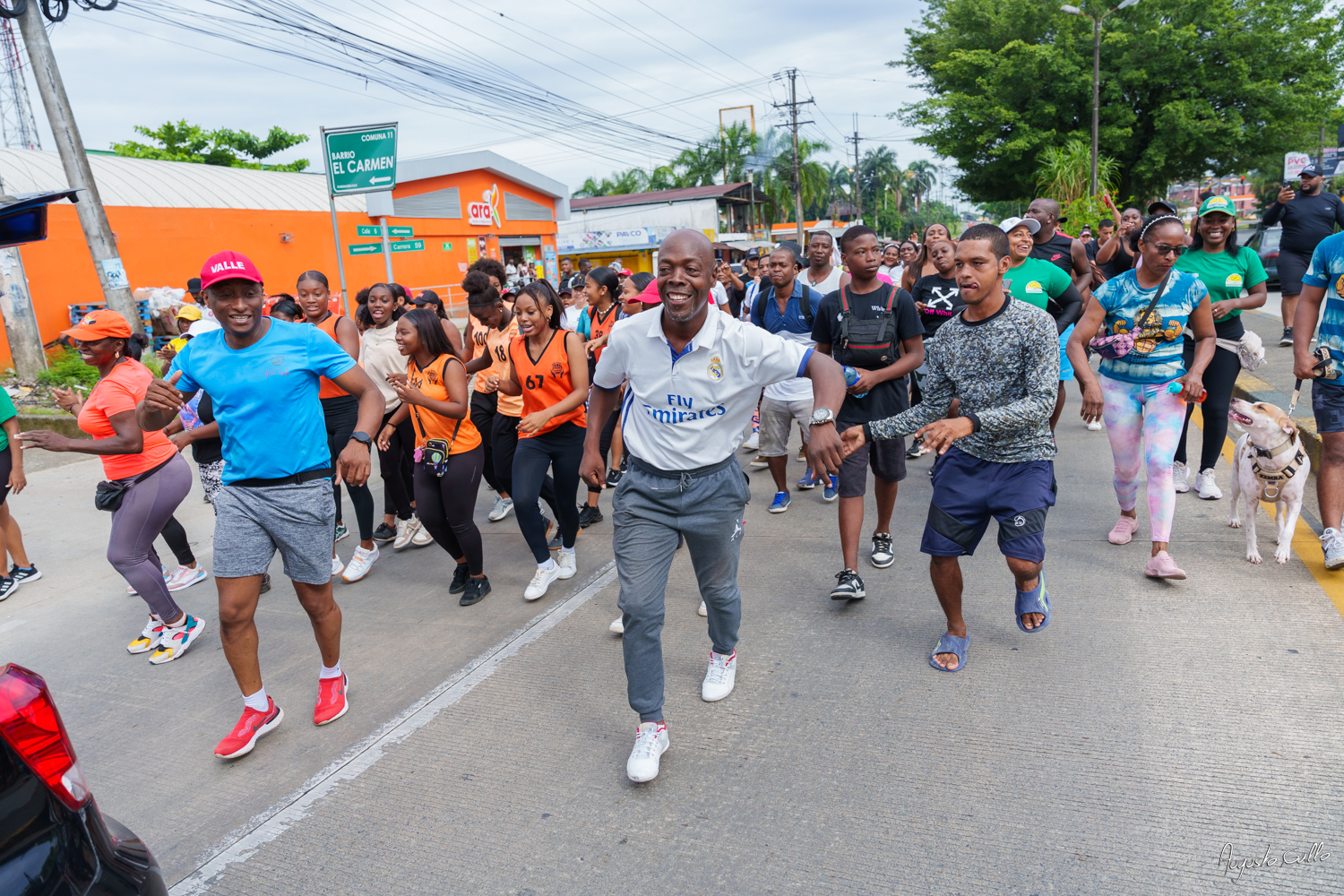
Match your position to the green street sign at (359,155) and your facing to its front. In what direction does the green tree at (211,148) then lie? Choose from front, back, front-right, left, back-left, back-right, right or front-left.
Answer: back

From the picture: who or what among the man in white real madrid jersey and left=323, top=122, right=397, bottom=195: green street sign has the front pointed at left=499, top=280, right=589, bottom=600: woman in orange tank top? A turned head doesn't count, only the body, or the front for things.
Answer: the green street sign

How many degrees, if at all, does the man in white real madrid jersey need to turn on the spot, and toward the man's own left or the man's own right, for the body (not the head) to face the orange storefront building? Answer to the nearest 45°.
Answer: approximately 135° to the man's own right

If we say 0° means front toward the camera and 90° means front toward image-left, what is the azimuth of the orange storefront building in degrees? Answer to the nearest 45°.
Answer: approximately 315°

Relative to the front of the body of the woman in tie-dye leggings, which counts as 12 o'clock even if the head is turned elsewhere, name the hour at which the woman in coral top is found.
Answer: The woman in coral top is roughly at 2 o'clock from the woman in tie-dye leggings.

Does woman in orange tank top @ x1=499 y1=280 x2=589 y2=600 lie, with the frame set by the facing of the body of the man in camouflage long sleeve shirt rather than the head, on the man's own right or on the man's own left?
on the man's own right

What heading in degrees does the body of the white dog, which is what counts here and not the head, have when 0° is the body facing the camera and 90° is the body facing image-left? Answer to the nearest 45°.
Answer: approximately 0°

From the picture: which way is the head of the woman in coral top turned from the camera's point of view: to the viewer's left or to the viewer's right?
to the viewer's left

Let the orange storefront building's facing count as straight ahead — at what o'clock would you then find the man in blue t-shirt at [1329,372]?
The man in blue t-shirt is roughly at 1 o'clock from the orange storefront building.

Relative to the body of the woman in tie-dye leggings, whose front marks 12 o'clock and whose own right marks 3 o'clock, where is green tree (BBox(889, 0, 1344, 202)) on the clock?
The green tree is roughly at 6 o'clock from the woman in tie-dye leggings.

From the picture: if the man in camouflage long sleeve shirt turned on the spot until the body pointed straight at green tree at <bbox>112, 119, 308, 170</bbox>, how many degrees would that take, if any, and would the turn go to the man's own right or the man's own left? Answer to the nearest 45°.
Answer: approximately 90° to the man's own right
